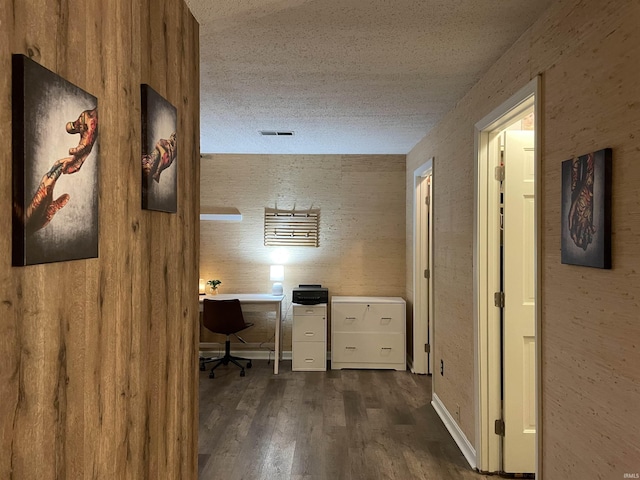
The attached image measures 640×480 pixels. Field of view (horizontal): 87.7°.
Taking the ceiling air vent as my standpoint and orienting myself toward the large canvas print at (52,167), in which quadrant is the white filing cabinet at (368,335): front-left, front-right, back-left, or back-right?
back-left

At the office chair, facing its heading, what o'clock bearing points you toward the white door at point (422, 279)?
The white door is roughly at 2 o'clock from the office chair.

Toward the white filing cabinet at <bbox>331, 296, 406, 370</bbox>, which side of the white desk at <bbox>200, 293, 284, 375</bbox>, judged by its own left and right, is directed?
left

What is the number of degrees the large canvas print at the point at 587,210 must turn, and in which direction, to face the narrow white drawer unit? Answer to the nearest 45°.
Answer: approximately 90° to its right

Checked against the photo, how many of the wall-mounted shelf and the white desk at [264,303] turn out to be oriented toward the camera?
2

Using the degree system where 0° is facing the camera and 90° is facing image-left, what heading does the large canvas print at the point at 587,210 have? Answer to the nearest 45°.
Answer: approximately 45°

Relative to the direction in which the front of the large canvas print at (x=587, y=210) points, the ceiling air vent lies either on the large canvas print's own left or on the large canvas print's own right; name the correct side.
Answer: on the large canvas print's own right

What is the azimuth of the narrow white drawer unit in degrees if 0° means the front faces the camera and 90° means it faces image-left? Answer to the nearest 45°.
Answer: approximately 0°

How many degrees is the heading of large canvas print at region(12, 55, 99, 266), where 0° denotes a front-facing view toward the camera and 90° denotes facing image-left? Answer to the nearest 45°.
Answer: approximately 315°

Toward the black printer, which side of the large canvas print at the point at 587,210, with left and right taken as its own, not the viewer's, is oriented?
right

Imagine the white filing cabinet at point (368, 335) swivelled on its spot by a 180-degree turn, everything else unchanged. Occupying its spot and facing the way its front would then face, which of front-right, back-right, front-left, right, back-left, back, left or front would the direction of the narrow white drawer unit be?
left

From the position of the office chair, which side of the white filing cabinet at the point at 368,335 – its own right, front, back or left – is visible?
right
